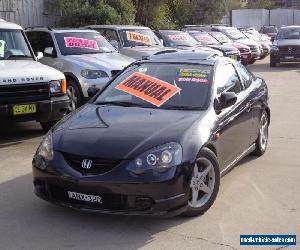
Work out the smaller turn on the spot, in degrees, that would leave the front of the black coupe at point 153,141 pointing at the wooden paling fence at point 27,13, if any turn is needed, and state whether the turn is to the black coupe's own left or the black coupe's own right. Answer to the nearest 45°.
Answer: approximately 135° to the black coupe's own right

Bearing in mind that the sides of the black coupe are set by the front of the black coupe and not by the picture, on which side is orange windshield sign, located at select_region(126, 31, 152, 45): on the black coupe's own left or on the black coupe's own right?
on the black coupe's own right

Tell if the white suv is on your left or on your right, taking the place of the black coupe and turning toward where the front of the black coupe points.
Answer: on your right

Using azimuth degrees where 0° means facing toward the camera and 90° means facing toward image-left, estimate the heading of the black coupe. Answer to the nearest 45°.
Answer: approximately 45°
